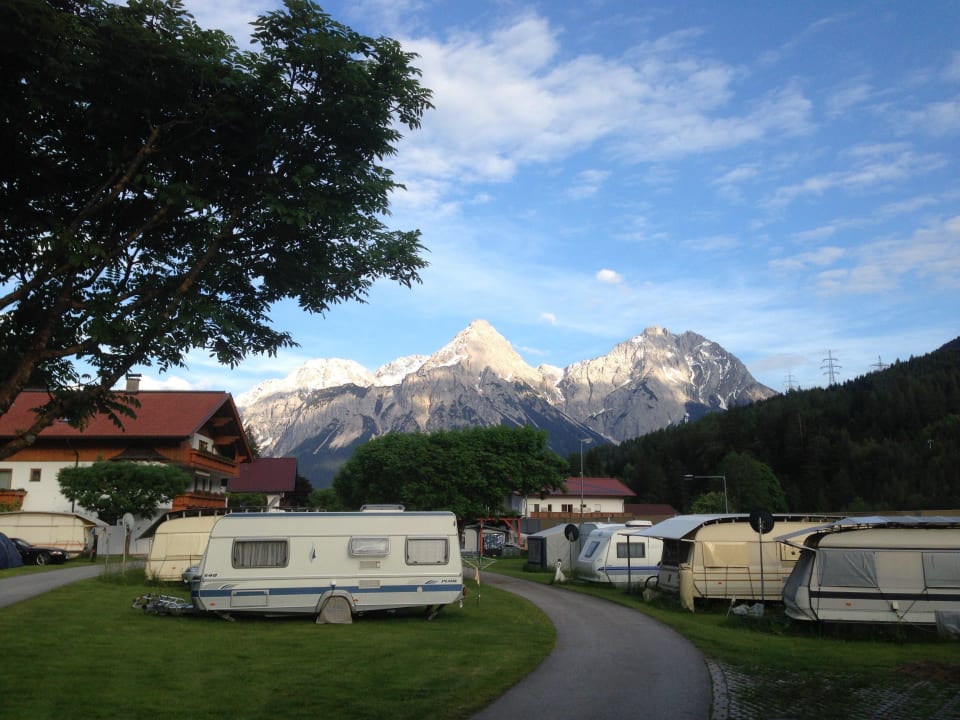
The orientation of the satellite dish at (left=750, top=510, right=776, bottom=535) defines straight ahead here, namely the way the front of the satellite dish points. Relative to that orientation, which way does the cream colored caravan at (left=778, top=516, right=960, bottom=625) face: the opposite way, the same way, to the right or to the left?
to the left

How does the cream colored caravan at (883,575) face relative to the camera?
to the viewer's left

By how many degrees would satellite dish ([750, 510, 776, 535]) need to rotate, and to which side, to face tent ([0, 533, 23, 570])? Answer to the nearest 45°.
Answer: approximately 90° to its left

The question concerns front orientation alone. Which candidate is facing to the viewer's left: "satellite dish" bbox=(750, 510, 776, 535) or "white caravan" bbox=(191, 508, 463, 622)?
the white caravan

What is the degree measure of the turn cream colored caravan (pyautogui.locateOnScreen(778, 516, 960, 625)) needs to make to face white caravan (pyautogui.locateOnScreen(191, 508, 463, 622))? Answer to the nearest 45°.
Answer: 0° — it already faces it

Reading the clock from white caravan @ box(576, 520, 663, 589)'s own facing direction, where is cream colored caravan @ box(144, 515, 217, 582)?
The cream colored caravan is roughly at 1 o'clock from the white caravan.

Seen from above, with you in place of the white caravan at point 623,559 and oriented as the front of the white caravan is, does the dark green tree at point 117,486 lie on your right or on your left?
on your right

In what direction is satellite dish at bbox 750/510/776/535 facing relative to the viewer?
away from the camera

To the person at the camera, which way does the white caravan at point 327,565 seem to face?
facing to the left of the viewer
